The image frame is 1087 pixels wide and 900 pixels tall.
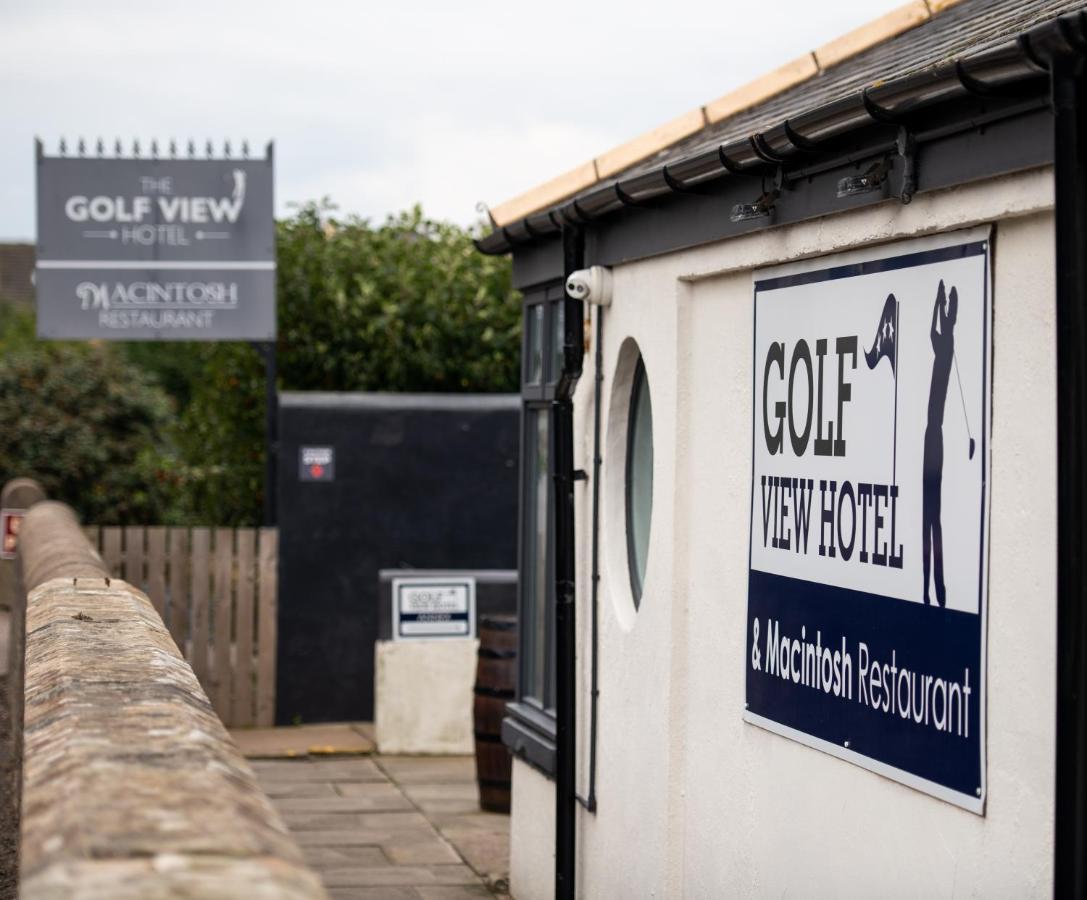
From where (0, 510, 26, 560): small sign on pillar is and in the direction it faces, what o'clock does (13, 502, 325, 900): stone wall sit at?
The stone wall is roughly at 12 o'clock from the small sign on pillar.

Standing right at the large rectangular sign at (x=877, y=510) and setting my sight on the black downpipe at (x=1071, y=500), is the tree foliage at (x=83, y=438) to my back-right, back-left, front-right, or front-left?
back-right

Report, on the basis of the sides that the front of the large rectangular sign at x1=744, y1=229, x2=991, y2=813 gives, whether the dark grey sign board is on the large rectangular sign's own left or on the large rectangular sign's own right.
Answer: on the large rectangular sign's own right

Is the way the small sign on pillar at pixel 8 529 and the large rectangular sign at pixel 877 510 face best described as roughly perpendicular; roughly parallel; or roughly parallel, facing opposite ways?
roughly perpendicular

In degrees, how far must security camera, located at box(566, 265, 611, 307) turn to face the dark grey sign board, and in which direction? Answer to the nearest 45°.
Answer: approximately 90° to its right

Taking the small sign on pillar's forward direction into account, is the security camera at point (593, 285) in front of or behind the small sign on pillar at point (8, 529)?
in front

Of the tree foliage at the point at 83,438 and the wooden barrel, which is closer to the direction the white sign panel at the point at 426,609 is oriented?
the wooden barrel

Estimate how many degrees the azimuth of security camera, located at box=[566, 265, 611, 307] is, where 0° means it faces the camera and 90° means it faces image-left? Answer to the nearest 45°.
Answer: approximately 45°
